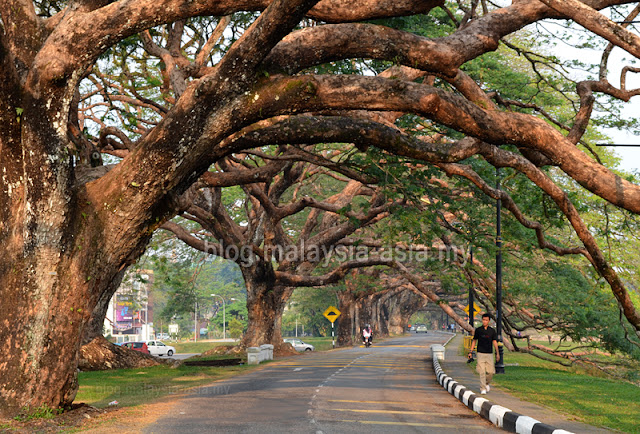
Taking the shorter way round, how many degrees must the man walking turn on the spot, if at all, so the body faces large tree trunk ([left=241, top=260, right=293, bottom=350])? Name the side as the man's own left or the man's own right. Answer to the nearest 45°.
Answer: approximately 135° to the man's own right

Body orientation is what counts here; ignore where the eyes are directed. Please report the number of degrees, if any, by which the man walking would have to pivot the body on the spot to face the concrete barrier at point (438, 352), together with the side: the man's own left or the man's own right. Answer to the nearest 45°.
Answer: approximately 180°

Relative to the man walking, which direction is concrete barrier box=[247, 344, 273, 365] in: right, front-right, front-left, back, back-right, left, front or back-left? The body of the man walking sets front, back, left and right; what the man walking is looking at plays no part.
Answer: back-right

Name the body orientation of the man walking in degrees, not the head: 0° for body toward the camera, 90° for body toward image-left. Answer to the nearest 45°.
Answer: approximately 0°
